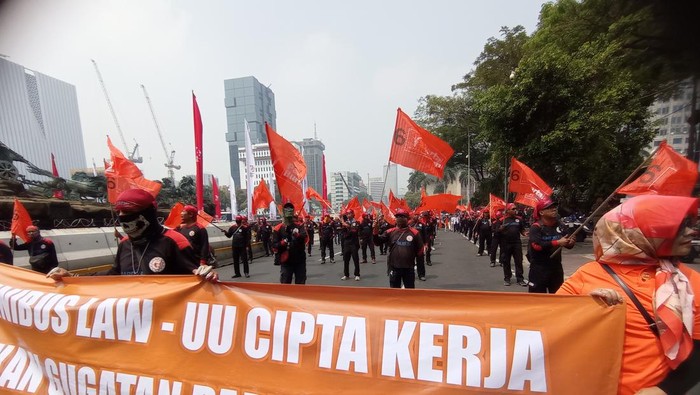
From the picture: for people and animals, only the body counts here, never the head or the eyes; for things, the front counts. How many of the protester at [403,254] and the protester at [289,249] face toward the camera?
2

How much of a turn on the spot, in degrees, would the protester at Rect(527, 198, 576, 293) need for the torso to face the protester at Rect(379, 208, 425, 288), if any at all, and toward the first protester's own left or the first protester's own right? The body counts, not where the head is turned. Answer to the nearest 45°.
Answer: approximately 135° to the first protester's own right

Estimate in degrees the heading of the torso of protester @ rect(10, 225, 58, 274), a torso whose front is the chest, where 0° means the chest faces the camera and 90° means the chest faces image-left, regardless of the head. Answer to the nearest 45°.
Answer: approximately 45°

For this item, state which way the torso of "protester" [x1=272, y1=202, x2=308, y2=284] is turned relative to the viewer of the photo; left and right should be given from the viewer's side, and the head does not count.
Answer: facing the viewer

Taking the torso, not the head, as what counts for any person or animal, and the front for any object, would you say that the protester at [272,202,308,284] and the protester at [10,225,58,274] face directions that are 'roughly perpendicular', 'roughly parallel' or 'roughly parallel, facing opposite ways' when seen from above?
roughly parallel

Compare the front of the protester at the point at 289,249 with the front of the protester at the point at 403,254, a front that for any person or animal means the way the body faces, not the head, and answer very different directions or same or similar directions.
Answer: same or similar directions

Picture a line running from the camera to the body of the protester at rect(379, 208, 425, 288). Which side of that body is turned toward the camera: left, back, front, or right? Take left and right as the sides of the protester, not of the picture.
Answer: front

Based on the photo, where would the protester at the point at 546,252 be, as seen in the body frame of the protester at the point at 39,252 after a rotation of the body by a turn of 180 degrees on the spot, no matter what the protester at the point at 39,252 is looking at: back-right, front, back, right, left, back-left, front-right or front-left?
right
